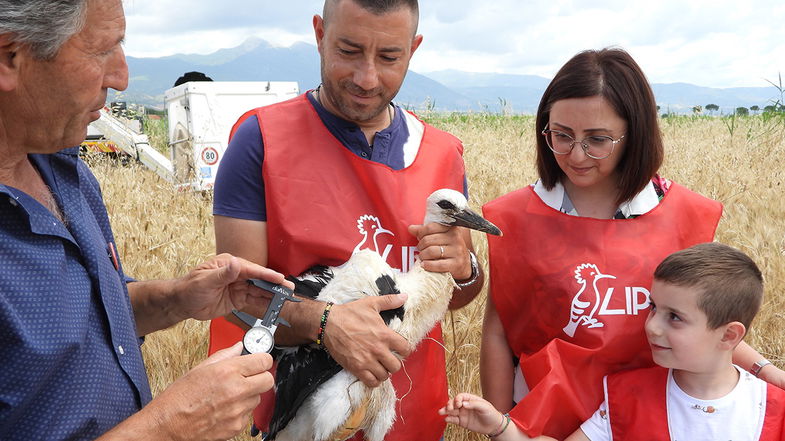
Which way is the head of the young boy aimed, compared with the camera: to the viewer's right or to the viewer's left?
to the viewer's left

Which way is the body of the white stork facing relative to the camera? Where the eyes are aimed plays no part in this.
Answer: to the viewer's right

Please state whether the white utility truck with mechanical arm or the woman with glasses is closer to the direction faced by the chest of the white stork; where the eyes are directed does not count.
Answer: the woman with glasses

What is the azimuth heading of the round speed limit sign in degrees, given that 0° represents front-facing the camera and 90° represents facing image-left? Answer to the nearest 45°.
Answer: approximately 0°

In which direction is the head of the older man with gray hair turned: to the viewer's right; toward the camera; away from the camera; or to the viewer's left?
to the viewer's right

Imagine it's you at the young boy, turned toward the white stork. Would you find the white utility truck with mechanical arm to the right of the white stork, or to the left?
right

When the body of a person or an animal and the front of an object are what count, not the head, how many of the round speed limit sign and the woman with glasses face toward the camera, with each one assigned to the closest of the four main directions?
2

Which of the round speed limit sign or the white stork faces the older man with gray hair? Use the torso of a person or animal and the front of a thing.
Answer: the round speed limit sign

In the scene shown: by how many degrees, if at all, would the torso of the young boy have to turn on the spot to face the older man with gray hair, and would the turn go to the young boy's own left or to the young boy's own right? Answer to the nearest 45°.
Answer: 0° — they already face them

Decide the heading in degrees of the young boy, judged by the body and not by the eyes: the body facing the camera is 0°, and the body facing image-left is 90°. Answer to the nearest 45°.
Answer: approximately 45°

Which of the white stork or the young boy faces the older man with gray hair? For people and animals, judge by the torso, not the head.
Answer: the young boy

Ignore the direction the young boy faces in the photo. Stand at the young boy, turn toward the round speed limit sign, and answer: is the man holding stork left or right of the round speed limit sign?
left

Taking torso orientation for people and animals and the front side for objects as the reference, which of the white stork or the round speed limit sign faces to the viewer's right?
the white stork

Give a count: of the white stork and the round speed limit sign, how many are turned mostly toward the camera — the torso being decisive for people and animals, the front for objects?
1

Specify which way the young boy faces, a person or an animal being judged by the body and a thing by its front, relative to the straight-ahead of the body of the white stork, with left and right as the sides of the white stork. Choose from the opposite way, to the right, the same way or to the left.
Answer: to the right
